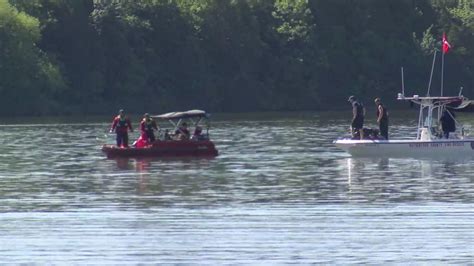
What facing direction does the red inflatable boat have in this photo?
to the viewer's left

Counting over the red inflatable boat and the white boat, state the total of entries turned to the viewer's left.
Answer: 2

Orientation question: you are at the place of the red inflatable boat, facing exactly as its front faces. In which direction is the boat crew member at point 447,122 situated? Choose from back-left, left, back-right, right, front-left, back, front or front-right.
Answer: back

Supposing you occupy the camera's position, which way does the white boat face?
facing to the left of the viewer

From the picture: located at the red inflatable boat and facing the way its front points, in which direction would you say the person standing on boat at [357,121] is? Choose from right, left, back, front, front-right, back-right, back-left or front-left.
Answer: back

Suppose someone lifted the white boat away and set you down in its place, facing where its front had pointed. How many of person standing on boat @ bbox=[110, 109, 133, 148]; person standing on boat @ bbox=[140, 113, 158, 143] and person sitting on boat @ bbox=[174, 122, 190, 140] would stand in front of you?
3
